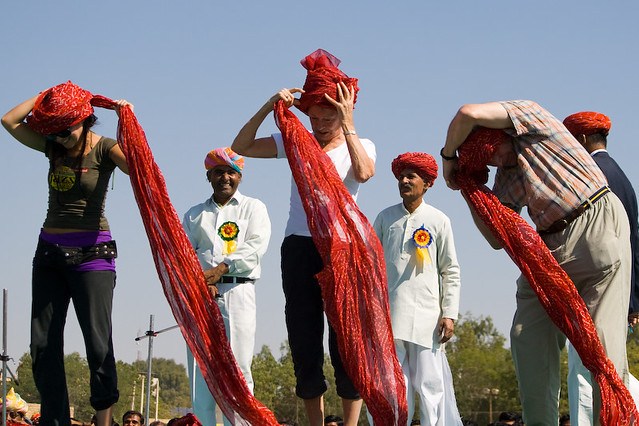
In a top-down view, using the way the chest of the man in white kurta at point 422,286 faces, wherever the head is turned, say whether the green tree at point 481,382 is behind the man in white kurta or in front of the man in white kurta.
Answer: behind

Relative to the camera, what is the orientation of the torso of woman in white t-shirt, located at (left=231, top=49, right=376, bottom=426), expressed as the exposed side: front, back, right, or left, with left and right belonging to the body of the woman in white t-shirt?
front

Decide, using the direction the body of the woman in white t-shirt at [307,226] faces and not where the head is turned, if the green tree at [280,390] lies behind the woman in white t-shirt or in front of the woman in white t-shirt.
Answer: behind

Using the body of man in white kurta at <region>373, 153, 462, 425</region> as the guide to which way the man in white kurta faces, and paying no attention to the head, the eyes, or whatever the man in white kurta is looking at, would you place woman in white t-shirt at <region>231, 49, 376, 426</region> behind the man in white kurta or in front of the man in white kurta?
in front

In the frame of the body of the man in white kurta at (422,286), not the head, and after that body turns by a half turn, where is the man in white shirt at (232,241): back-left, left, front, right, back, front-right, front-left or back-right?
back-left

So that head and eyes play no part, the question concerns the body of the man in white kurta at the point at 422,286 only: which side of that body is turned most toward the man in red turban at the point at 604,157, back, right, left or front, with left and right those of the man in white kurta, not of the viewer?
left

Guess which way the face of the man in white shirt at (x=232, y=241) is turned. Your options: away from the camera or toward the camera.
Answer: toward the camera

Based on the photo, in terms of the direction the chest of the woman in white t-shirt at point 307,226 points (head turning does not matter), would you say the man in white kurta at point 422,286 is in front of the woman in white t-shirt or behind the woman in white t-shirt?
behind

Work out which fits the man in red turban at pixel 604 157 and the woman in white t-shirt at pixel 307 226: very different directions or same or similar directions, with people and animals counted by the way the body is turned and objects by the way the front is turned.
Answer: very different directions

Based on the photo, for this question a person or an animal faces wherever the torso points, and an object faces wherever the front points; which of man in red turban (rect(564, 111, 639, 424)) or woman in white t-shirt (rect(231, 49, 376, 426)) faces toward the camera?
the woman in white t-shirt

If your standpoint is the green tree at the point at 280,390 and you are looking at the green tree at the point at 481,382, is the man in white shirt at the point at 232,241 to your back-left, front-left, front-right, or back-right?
back-right

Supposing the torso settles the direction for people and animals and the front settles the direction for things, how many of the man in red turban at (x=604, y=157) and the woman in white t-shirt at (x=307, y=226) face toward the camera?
1

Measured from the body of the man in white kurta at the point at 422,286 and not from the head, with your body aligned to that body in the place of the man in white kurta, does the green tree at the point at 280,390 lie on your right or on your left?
on your right

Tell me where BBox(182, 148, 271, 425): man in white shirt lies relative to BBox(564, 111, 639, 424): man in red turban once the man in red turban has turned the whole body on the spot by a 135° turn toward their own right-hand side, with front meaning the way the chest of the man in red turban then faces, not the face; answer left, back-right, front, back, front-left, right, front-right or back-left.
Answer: back

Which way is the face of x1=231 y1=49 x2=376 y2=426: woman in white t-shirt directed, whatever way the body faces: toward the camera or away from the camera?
toward the camera

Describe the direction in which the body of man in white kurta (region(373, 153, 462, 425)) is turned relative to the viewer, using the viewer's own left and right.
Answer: facing the viewer and to the left of the viewer
